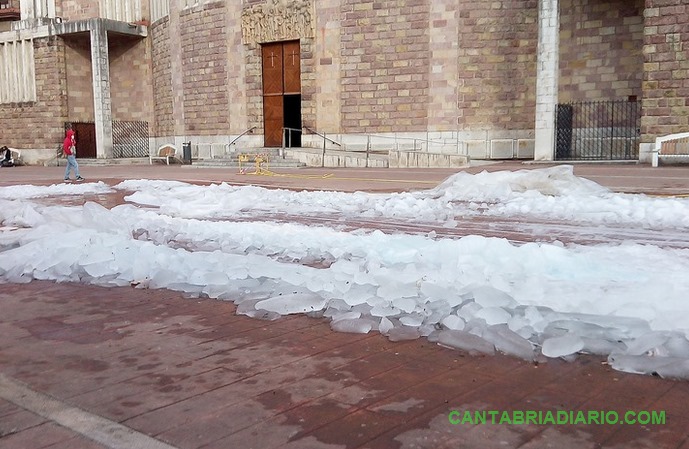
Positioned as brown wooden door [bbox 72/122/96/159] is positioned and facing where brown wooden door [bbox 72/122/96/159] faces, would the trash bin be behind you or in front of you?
in front

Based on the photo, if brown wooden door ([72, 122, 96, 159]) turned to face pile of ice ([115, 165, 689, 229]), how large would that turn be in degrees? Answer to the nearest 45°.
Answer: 0° — it already faces it

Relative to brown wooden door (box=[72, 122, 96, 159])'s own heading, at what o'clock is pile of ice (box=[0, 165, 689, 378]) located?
The pile of ice is roughly at 12 o'clock from the brown wooden door.

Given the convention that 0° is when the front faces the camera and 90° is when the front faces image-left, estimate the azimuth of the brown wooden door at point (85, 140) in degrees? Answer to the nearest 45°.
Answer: approximately 0°
